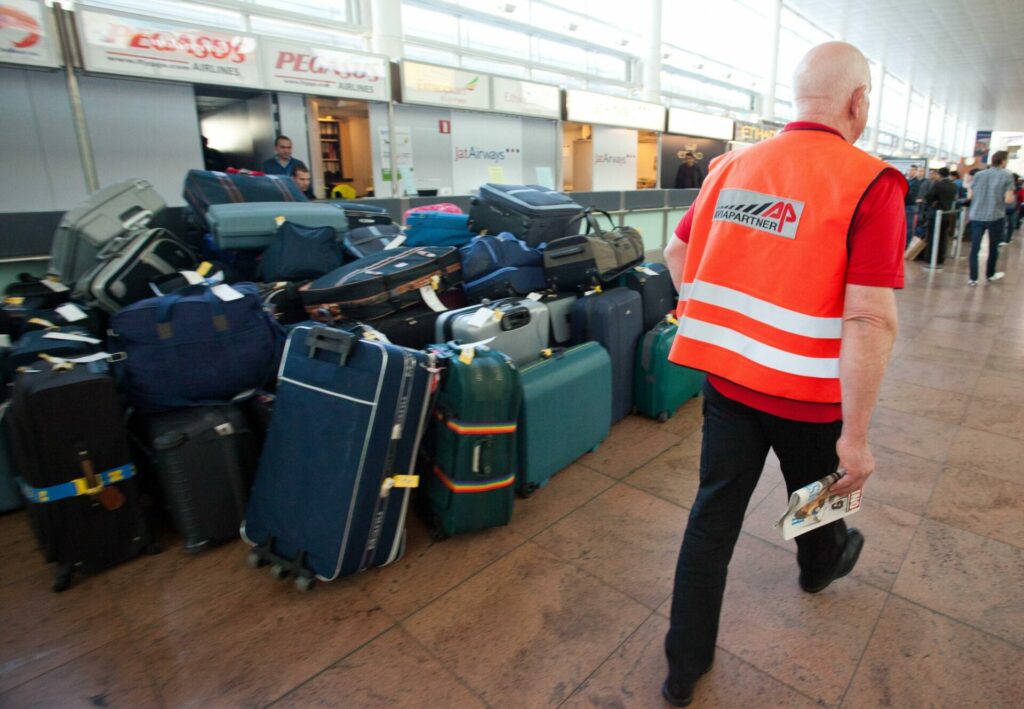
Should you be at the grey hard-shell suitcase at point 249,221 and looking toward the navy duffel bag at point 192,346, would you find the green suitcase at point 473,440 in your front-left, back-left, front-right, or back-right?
front-left

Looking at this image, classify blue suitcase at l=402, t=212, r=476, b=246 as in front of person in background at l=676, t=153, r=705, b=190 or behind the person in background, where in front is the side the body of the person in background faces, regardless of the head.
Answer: in front

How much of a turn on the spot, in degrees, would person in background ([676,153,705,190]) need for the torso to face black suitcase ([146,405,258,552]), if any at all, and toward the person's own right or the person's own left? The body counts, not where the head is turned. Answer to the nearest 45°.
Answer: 0° — they already face it

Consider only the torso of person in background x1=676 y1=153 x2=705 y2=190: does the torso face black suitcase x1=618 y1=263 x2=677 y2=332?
yes

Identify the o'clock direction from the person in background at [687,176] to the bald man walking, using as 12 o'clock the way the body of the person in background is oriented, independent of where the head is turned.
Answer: The bald man walking is roughly at 12 o'clock from the person in background.

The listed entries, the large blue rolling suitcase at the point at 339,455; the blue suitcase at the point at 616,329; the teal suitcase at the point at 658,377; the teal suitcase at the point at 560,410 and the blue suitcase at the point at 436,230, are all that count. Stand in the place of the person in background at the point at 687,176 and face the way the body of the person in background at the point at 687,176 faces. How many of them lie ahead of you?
5

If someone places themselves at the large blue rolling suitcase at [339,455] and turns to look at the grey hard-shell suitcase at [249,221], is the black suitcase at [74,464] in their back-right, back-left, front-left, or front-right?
front-left

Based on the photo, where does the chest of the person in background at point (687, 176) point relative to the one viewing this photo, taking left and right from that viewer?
facing the viewer

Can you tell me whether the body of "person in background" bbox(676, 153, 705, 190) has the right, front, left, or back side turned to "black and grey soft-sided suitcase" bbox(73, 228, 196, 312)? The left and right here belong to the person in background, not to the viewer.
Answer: front

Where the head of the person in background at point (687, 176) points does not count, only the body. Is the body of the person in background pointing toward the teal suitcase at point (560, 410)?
yes

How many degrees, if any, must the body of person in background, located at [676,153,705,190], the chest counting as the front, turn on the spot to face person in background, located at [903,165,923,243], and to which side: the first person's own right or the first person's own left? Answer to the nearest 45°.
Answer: approximately 135° to the first person's own left

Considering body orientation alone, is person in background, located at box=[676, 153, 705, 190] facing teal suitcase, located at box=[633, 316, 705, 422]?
yes

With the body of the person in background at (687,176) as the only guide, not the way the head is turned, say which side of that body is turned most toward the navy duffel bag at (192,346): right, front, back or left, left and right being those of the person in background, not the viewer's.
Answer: front

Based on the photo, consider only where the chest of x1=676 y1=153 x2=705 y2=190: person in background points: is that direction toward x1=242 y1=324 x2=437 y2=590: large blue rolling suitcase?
yes

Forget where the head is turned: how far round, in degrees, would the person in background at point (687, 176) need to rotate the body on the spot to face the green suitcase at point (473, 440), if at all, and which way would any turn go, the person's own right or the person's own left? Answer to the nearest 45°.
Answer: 0° — they already face it

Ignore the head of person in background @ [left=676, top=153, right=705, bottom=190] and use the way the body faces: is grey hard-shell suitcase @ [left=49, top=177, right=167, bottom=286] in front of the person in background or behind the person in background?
in front

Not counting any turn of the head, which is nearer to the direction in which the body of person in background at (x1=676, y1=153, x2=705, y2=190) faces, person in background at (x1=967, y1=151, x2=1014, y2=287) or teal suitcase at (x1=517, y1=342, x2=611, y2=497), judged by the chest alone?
the teal suitcase

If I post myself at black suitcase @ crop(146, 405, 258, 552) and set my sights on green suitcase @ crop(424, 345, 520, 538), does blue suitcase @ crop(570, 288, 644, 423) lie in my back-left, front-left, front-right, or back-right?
front-left

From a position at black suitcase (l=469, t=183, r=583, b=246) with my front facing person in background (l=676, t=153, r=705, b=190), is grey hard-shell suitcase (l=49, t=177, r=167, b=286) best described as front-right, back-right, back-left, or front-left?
back-left
